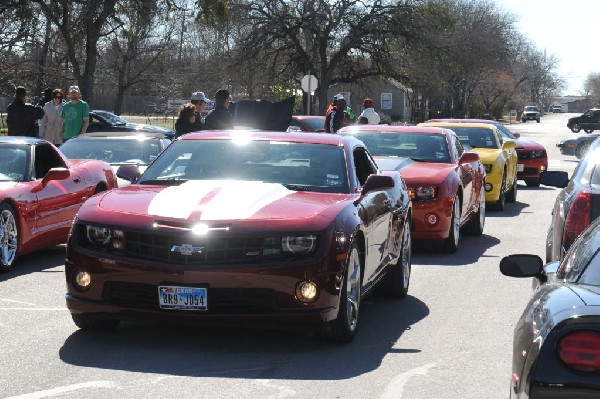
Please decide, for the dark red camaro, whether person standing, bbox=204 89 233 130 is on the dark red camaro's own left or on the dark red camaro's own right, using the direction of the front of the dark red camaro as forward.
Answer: on the dark red camaro's own right

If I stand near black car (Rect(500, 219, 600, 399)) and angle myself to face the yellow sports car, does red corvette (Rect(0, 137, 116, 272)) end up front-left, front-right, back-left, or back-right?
front-left

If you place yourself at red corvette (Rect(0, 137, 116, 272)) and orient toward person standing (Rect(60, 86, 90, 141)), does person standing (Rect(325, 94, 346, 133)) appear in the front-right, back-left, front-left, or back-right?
front-right

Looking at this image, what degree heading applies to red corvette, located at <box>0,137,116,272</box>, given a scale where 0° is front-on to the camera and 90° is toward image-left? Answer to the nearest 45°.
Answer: approximately 45°

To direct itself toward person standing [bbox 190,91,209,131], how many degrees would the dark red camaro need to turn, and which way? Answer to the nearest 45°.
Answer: approximately 135° to its right

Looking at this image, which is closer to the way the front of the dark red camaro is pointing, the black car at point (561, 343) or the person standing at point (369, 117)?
the black car

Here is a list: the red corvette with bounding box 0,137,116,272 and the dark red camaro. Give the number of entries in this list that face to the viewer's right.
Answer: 0

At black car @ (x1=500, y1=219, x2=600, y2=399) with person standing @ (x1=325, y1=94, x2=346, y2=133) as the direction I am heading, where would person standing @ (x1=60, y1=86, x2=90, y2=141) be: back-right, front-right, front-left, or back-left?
front-left

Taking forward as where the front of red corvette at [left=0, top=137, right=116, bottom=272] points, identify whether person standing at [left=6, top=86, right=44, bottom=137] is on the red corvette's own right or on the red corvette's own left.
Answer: on the red corvette's own right

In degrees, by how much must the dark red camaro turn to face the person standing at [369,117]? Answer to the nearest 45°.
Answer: approximately 135° to its right

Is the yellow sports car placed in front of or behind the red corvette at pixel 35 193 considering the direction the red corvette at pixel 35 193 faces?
behind

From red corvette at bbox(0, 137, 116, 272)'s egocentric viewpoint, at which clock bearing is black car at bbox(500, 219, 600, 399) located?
The black car is roughly at 10 o'clock from the red corvette.

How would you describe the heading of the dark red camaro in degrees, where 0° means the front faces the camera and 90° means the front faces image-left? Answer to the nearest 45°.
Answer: approximately 45°

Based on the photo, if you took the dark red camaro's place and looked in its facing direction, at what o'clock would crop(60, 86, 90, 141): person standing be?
The person standing is roughly at 4 o'clock from the dark red camaro.
